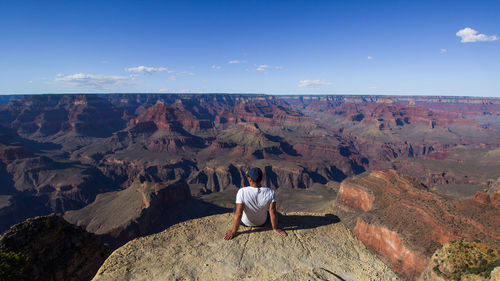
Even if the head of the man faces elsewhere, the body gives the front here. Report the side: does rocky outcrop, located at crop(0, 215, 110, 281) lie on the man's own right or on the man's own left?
on the man's own left

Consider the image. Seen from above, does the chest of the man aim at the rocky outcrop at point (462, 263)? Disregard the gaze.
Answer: no

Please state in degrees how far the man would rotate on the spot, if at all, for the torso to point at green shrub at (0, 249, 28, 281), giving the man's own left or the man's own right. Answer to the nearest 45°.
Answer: approximately 90° to the man's own left

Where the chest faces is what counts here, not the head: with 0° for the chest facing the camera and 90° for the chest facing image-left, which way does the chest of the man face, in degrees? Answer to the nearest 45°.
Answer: approximately 180°
